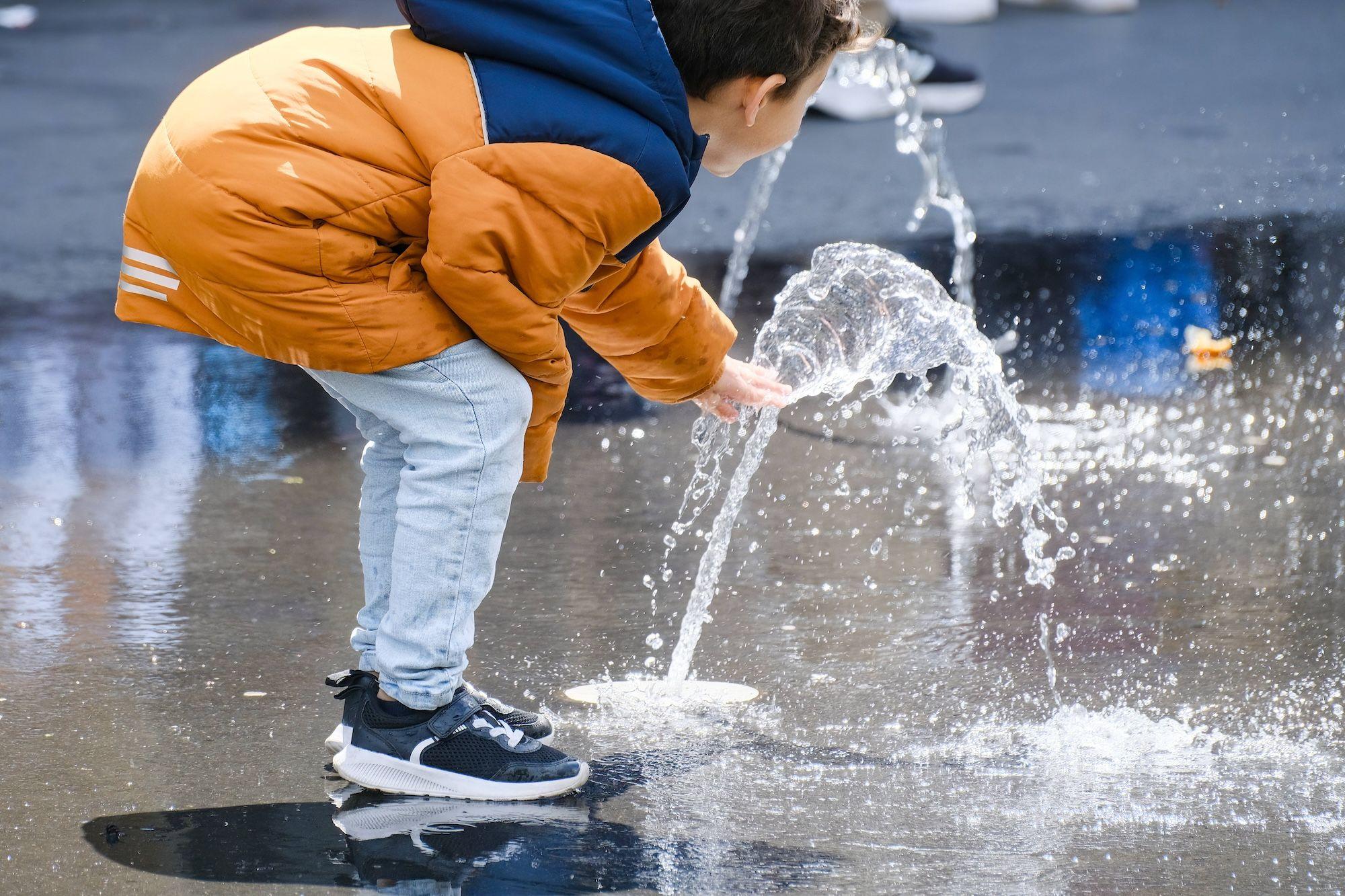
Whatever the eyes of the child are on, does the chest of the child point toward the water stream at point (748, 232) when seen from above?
no

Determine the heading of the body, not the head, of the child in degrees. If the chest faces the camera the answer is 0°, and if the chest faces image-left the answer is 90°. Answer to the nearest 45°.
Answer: approximately 270°

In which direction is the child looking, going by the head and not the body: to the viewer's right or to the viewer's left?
to the viewer's right
